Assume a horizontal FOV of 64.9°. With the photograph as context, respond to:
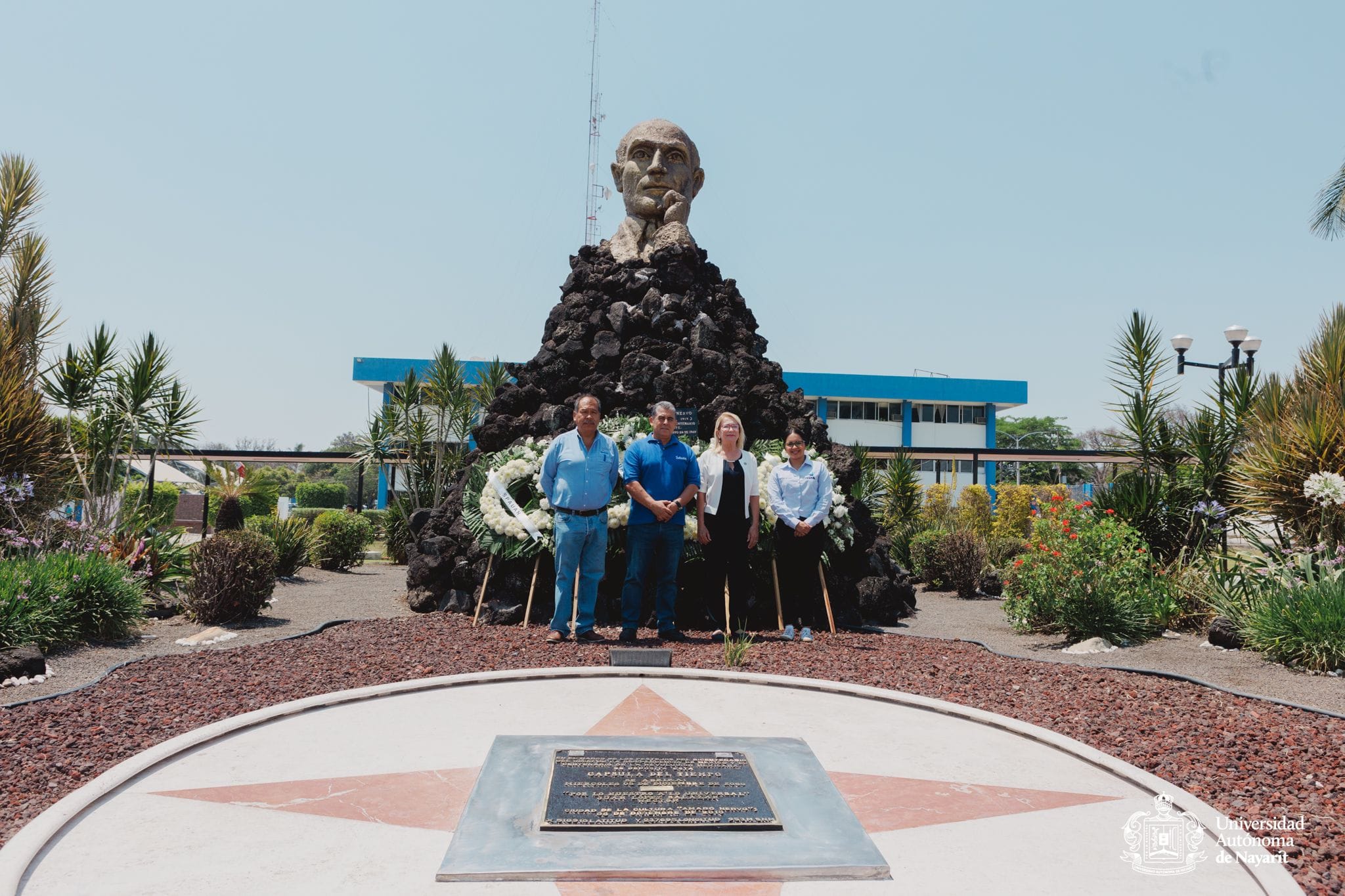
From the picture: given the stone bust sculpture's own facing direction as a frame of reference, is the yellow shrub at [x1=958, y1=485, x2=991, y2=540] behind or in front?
behind

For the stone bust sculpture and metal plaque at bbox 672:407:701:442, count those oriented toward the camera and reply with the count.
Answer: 2

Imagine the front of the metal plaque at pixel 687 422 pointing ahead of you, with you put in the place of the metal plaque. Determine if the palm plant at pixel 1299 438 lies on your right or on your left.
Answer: on your left

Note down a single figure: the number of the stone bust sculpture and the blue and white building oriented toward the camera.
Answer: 2

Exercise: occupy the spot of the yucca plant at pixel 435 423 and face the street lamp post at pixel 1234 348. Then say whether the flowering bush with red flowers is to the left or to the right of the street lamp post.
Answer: right
